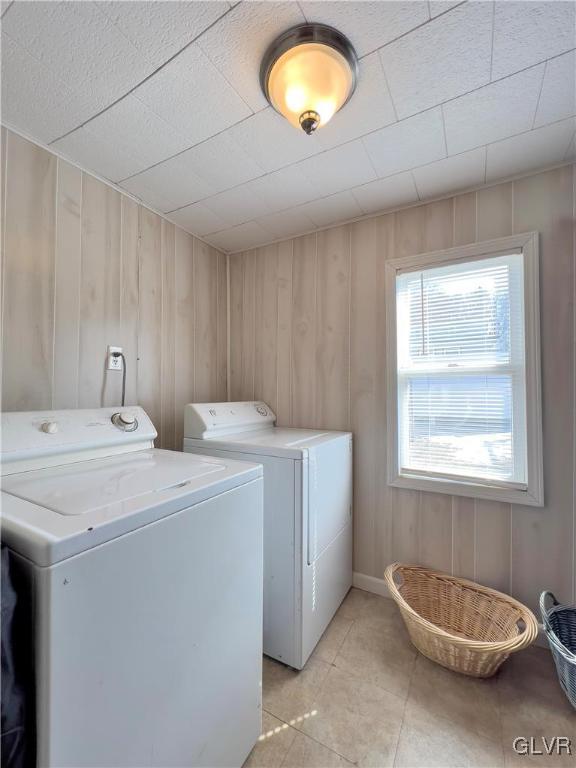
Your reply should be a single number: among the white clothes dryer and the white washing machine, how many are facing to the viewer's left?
0

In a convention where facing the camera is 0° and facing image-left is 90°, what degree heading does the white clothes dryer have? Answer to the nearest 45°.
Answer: approximately 315°

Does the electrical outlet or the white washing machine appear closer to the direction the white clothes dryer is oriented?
the white washing machine

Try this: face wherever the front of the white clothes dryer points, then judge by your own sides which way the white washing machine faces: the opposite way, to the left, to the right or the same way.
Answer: the same way

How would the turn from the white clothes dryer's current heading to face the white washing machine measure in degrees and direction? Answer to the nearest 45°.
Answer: approximately 90° to its right

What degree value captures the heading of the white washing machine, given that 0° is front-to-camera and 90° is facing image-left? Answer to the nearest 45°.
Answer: approximately 315°

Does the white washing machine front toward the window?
no

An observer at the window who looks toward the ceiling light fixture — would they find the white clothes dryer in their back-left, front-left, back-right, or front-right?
front-right
